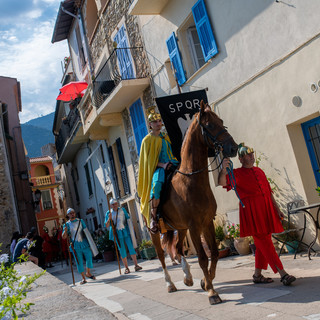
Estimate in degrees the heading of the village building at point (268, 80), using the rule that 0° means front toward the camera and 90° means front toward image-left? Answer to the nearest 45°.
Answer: approximately 45°

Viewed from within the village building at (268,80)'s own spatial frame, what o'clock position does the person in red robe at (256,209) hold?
The person in red robe is roughly at 11 o'clock from the village building.

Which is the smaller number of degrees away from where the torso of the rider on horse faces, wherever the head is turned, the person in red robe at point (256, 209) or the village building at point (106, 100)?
the person in red robe

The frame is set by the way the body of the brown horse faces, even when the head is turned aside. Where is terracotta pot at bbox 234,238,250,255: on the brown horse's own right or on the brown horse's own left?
on the brown horse's own left

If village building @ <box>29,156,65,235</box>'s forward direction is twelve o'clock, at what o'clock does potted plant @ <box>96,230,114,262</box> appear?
The potted plant is roughly at 12 o'clock from the village building.

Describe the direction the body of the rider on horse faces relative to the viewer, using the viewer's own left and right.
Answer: facing the viewer and to the right of the viewer

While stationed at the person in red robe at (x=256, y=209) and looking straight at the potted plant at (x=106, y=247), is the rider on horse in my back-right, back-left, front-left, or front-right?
front-left

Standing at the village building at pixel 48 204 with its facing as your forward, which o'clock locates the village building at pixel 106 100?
the village building at pixel 106 100 is roughly at 12 o'clock from the village building at pixel 48 204.

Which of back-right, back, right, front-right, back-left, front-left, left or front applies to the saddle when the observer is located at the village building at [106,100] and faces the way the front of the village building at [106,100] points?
front-left

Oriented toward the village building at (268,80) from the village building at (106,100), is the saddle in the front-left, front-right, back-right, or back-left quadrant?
front-right
